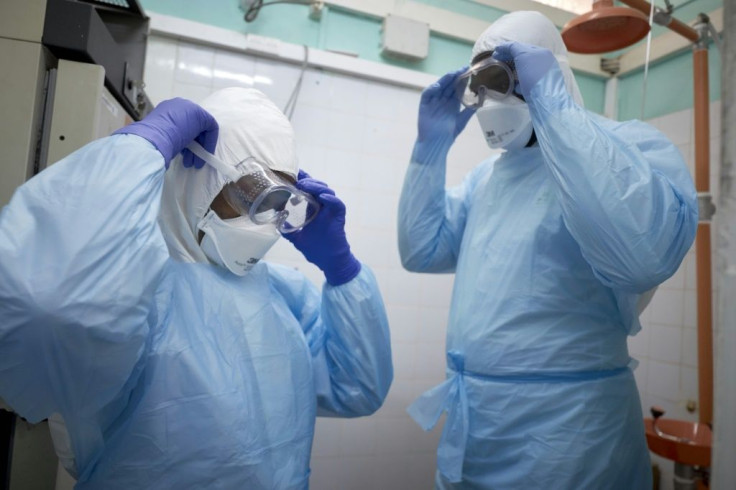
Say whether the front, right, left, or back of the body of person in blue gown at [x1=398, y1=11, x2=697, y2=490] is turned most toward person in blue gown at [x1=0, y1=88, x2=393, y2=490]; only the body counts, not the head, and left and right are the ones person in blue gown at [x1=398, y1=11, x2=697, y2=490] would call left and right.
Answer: front

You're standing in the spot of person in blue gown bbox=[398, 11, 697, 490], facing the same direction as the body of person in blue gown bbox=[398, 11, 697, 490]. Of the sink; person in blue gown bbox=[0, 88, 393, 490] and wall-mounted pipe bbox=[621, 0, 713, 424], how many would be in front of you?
1

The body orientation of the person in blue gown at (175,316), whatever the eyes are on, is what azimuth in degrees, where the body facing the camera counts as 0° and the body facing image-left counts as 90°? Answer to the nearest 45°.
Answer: approximately 315°

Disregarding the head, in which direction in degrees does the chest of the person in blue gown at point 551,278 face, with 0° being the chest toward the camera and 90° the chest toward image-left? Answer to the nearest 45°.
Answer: approximately 45°

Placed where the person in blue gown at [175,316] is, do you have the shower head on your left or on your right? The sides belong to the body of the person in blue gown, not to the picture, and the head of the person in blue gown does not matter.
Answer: on your left

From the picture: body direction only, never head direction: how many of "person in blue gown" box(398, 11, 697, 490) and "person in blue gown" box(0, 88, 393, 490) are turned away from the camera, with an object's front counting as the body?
0

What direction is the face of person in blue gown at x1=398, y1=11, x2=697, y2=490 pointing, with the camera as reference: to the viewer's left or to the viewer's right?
to the viewer's left

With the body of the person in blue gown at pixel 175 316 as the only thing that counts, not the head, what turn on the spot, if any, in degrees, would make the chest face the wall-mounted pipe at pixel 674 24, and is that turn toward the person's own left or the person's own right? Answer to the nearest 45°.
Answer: approximately 45° to the person's own left
